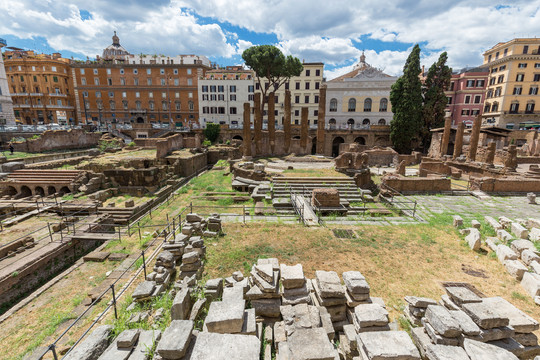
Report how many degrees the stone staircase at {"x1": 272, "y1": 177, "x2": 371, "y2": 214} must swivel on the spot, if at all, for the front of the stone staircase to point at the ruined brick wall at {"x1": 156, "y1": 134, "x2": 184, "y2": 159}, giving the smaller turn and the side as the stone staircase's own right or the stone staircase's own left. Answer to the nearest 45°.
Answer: approximately 135° to the stone staircase's own right

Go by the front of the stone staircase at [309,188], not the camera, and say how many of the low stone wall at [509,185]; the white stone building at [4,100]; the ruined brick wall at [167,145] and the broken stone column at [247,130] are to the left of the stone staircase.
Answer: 1

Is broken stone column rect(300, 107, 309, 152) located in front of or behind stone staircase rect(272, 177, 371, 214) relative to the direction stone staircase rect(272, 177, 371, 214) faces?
behind

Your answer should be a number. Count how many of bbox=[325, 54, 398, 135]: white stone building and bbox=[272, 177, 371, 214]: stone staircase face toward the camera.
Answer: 2

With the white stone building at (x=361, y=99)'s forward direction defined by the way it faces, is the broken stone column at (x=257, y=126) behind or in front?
in front

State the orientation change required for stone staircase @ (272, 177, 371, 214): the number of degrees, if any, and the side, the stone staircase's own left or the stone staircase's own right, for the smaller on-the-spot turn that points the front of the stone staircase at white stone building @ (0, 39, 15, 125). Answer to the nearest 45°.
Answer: approximately 90° to the stone staircase's own right

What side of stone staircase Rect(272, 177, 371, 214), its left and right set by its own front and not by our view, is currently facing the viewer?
front

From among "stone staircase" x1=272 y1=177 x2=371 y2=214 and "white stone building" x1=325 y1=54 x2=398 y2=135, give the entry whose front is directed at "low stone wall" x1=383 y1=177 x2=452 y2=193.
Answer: the white stone building

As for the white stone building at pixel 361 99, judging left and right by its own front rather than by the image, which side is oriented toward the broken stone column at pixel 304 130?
front

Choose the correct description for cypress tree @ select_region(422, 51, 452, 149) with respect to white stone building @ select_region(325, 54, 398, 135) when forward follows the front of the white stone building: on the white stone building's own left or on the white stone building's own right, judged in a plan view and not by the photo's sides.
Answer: on the white stone building's own left

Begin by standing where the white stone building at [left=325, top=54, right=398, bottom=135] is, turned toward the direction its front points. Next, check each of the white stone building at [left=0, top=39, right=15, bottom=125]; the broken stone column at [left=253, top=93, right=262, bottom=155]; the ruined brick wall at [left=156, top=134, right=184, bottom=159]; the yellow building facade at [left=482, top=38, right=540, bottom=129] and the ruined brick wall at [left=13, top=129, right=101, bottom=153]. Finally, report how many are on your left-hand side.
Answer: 1

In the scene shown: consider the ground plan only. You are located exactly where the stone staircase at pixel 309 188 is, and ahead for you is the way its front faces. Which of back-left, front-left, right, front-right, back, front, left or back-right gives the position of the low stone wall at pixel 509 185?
left

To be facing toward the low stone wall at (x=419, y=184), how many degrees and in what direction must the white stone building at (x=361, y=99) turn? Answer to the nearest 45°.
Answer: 0° — it already faces it

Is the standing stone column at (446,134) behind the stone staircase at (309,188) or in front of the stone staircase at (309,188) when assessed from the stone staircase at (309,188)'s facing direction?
behind

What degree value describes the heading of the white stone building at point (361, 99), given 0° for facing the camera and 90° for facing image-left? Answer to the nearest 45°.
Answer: approximately 0°
